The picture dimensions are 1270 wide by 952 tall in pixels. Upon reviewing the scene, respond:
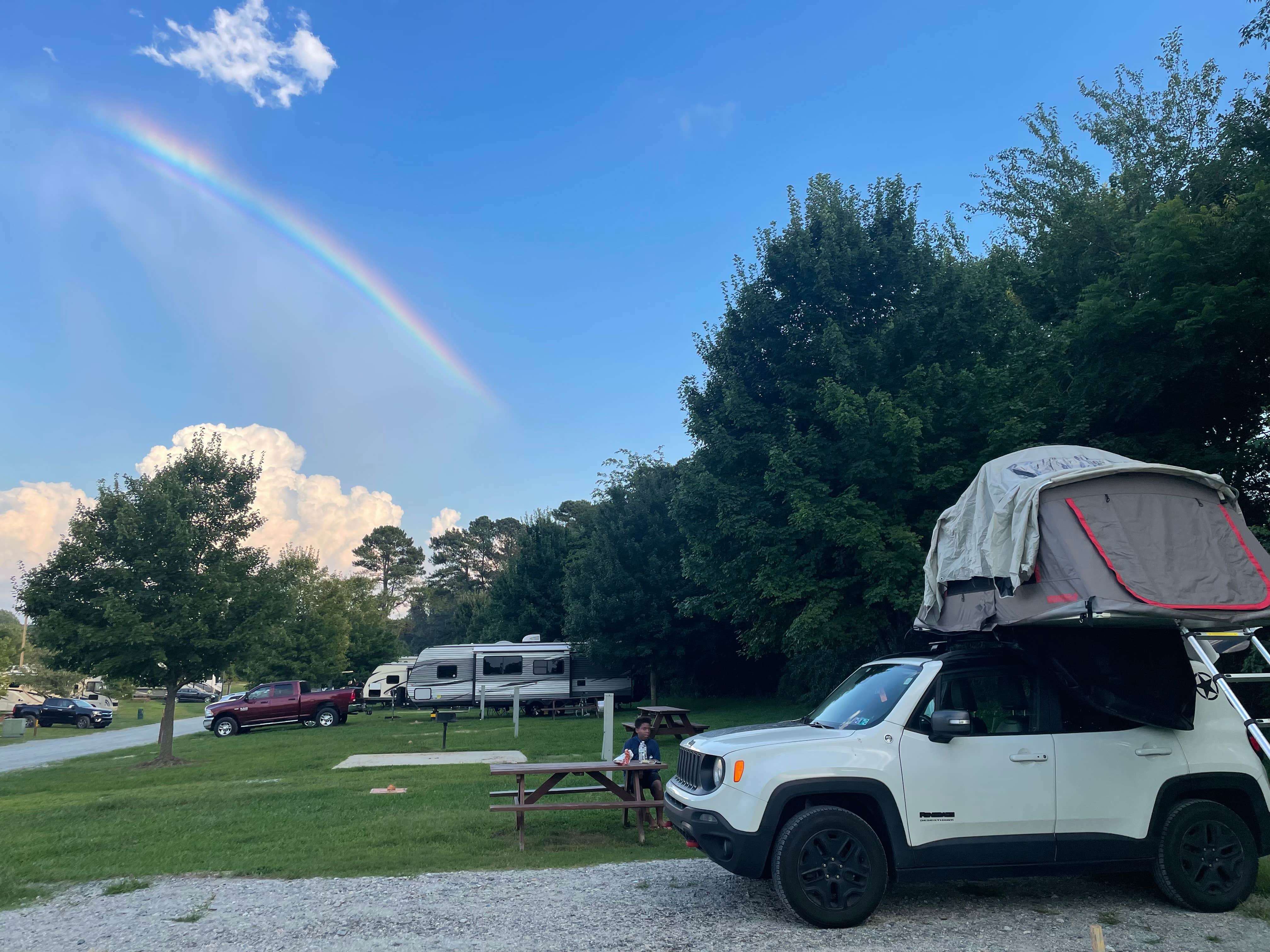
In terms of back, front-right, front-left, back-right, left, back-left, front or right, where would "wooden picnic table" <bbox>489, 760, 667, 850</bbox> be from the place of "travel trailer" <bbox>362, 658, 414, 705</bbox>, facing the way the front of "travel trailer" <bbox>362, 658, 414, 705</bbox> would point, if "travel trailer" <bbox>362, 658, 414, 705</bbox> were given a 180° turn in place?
right

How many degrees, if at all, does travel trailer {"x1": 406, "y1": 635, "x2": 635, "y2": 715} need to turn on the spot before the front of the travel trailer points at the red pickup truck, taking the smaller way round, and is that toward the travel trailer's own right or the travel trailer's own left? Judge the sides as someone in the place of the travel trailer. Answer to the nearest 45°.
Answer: approximately 45° to the travel trailer's own left

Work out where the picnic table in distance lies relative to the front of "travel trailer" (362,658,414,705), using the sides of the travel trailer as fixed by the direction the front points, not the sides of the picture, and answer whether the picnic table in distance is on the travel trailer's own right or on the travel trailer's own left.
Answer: on the travel trailer's own left

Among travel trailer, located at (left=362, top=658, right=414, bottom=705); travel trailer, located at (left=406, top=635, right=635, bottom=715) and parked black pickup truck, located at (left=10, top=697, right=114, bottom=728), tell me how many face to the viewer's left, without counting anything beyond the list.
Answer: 2

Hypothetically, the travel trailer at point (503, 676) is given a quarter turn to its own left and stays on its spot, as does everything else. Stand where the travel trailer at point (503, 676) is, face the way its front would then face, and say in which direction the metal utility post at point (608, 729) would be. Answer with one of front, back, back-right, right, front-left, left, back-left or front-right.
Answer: front

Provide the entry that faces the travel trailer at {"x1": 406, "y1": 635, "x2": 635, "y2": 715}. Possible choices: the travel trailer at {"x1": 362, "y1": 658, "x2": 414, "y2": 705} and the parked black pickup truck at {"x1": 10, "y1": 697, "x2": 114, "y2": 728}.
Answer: the parked black pickup truck

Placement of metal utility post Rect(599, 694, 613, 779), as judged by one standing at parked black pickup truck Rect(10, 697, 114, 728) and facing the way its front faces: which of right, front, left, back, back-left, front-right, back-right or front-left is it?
front-right

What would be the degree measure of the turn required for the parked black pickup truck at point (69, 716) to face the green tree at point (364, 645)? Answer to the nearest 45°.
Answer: approximately 45° to its left

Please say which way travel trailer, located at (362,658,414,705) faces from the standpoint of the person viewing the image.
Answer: facing to the left of the viewer

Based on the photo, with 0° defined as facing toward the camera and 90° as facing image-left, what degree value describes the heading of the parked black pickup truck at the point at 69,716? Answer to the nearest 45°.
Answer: approximately 315°

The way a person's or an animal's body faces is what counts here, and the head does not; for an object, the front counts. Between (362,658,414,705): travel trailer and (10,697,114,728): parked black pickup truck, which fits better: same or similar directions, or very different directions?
very different directions

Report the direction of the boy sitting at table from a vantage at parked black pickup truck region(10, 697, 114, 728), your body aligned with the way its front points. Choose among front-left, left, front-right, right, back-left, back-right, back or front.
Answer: front-right

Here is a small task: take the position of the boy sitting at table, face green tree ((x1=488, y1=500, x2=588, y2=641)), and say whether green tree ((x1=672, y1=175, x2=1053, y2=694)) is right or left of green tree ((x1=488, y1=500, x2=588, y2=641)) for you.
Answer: right

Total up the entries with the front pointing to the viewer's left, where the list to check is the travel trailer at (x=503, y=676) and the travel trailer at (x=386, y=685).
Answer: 2

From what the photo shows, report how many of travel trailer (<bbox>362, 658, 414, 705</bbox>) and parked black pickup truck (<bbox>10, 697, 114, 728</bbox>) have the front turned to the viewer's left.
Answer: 1

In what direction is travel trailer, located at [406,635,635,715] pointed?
to the viewer's left

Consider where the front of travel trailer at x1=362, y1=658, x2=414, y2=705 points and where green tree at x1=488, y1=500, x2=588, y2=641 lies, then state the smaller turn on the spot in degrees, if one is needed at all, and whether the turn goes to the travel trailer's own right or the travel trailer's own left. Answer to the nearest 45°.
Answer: approximately 135° to the travel trailer's own right
